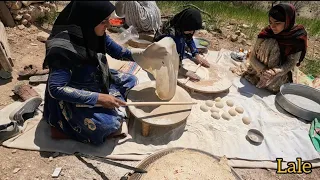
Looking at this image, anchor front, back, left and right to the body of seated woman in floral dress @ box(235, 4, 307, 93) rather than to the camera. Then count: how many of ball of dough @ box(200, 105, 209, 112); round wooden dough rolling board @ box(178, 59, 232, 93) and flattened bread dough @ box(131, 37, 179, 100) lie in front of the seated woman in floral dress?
3

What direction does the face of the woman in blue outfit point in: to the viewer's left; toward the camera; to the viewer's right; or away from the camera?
to the viewer's right

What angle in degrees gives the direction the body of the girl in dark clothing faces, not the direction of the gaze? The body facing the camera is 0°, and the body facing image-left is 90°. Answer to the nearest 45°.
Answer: approximately 315°

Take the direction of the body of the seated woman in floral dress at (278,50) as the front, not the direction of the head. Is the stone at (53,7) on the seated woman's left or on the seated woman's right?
on the seated woman's right

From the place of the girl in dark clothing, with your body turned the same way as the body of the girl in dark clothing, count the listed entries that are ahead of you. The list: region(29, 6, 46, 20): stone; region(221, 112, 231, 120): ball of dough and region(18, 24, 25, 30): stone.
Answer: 1

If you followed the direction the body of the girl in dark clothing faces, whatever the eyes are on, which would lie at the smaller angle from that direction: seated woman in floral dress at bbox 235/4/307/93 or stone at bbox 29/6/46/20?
the seated woman in floral dress

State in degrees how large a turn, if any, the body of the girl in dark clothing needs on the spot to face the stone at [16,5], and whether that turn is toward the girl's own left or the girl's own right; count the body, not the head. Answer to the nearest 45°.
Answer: approximately 135° to the girl's own right

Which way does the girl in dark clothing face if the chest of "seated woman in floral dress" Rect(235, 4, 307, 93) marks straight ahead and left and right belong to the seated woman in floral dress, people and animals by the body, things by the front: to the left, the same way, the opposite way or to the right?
to the left

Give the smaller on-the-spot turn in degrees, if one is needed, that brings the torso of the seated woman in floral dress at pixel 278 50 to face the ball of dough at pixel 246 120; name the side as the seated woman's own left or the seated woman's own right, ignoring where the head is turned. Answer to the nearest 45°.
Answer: approximately 45° to the seated woman's own left

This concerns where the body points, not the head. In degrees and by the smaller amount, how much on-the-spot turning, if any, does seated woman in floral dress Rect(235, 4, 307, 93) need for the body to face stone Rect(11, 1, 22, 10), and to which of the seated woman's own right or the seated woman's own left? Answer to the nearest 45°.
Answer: approximately 45° to the seated woman's own right

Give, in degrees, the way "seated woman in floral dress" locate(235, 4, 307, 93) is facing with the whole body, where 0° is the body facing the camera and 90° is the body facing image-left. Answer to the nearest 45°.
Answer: approximately 45°
